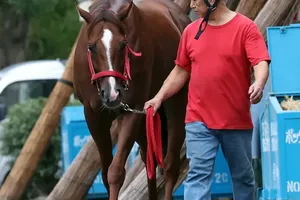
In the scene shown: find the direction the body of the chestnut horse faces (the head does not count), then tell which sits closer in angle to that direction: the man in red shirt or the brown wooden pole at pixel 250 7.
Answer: the man in red shirt

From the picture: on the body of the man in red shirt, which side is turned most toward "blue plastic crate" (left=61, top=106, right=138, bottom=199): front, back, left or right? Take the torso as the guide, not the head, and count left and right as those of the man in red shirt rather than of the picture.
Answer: right

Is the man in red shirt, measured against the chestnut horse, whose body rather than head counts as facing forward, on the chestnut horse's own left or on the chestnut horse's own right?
on the chestnut horse's own left

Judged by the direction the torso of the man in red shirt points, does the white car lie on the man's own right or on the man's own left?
on the man's own right

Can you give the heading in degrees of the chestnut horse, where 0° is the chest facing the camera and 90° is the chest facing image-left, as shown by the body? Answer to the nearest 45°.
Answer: approximately 45°

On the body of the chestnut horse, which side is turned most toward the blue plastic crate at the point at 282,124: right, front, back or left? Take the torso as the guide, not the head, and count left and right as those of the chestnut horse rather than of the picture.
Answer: left

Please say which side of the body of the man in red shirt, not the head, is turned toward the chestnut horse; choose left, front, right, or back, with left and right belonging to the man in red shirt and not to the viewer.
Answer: right

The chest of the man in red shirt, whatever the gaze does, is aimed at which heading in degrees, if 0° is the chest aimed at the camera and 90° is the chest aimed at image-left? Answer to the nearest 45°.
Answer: approximately 45°

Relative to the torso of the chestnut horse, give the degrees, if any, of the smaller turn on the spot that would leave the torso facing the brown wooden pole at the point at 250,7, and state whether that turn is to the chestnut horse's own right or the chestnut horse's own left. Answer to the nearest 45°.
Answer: approximately 180°
